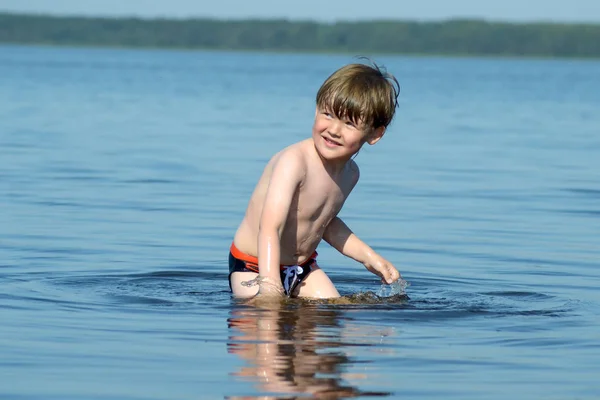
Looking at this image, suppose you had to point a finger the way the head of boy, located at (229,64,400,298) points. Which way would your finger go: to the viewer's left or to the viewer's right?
to the viewer's left

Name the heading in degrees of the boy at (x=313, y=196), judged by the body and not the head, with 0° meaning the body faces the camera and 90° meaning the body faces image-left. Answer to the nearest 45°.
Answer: approximately 315°
